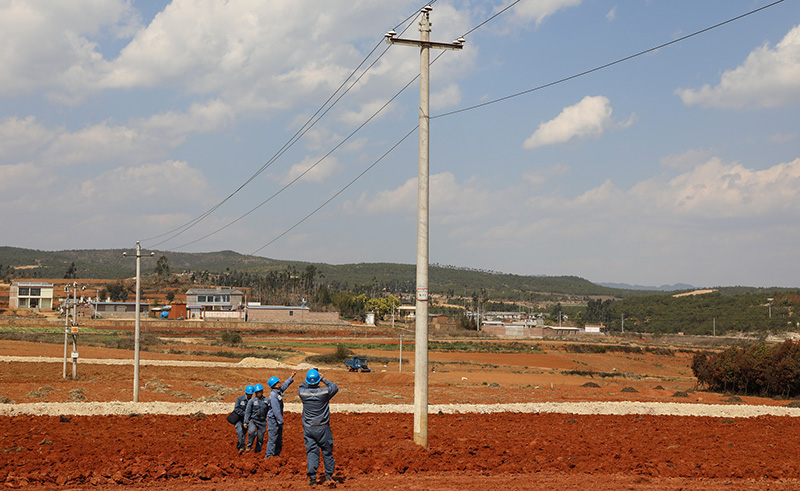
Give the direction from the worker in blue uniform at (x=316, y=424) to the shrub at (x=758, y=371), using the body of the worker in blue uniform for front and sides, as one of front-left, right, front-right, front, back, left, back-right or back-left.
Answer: front-right

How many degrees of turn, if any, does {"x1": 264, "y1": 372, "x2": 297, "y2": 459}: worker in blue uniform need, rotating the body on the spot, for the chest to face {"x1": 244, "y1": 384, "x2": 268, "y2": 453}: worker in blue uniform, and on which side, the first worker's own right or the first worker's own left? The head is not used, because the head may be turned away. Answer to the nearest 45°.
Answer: approximately 135° to the first worker's own left

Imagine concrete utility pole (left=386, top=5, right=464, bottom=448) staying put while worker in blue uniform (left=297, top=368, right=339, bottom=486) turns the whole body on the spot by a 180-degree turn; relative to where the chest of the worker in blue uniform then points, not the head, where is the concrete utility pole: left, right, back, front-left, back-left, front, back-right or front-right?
back-left

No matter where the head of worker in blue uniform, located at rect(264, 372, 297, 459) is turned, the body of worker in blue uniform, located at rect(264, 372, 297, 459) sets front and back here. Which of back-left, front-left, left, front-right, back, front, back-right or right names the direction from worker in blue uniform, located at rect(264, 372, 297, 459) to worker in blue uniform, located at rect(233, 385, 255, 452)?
back-left

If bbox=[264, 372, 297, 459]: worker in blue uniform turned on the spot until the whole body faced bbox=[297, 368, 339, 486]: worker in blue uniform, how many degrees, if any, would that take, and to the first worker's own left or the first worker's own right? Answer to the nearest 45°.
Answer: approximately 90° to the first worker's own right

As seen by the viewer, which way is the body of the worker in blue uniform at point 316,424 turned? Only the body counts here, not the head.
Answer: away from the camera

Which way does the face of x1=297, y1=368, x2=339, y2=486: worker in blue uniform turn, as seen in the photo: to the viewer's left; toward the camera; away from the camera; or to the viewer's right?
away from the camera
